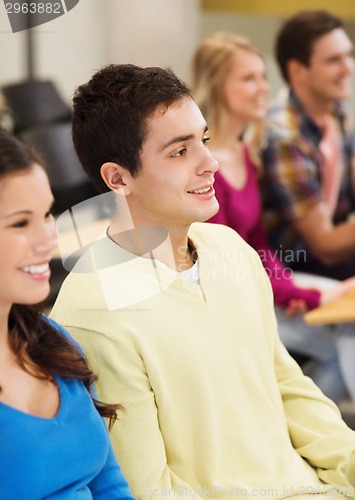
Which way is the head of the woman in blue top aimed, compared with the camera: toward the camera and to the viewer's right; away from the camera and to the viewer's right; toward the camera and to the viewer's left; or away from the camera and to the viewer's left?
toward the camera and to the viewer's right

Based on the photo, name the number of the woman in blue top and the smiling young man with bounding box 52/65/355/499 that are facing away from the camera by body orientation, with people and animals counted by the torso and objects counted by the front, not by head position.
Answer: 0

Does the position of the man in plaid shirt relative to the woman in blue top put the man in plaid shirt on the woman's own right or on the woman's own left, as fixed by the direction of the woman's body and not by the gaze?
on the woman's own left

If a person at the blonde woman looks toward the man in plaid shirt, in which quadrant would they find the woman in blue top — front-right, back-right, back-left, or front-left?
back-right

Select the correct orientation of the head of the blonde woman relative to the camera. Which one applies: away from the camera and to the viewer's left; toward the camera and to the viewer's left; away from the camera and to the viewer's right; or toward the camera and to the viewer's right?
toward the camera and to the viewer's right

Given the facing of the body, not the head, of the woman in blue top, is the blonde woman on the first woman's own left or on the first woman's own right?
on the first woman's own left

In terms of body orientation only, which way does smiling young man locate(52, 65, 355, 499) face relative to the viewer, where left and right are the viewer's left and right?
facing the viewer and to the right of the viewer
